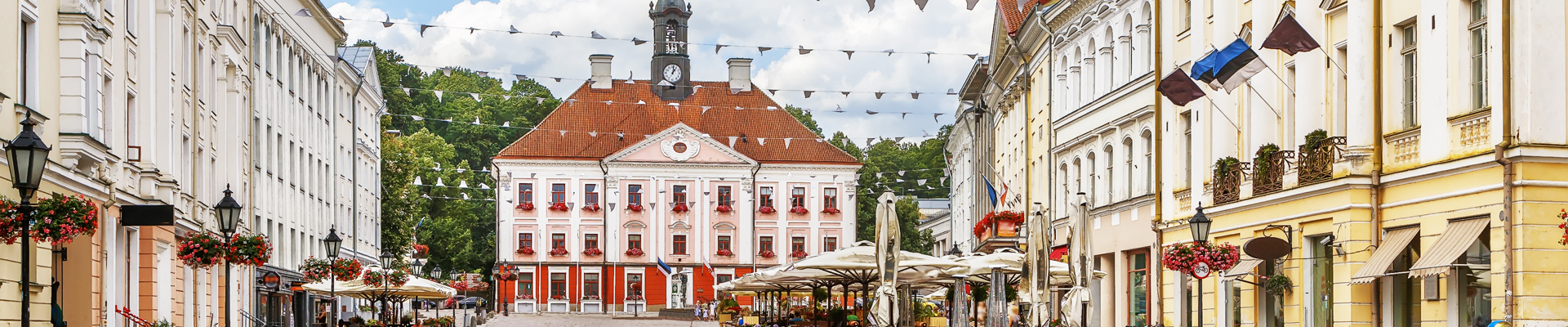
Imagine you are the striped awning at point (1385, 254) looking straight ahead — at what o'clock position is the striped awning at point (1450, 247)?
the striped awning at point (1450, 247) is roughly at 10 o'clock from the striped awning at point (1385, 254).

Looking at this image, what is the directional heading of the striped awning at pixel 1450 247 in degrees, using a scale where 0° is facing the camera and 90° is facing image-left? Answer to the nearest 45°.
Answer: approximately 45°

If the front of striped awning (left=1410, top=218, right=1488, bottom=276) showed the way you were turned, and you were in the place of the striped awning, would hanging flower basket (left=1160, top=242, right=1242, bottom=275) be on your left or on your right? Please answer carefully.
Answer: on your right

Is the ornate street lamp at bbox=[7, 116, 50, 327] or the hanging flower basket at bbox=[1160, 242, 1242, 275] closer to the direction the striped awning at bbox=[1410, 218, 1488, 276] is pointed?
the ornate street lamp

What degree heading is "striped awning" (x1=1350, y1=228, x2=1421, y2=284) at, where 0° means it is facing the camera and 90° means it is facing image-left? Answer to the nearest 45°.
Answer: approximately 45°

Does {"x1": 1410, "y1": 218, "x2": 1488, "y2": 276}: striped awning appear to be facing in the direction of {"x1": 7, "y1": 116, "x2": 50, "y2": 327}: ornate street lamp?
yes
